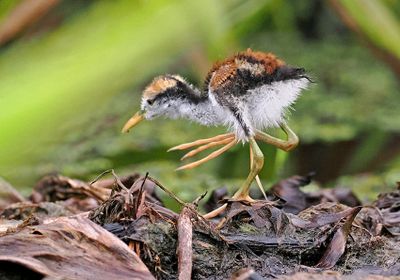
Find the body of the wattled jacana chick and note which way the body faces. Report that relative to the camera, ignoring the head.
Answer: to the viewer's left

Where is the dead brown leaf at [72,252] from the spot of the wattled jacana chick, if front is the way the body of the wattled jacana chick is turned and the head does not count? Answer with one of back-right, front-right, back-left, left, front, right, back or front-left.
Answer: front-left
